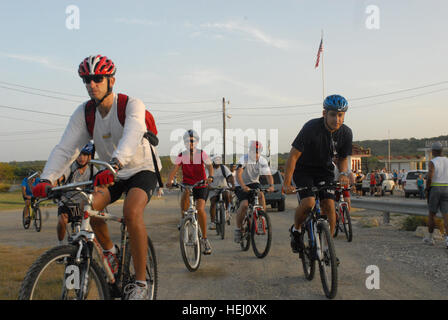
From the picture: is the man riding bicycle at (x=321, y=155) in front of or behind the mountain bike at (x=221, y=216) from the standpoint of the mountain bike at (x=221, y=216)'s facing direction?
in front

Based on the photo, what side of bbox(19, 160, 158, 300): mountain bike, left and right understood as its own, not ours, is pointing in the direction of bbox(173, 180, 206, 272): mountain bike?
back

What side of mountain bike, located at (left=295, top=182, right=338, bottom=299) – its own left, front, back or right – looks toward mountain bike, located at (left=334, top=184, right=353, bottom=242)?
back

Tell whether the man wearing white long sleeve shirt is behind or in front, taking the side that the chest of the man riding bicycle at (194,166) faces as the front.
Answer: in front

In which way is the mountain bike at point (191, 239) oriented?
toward the camera

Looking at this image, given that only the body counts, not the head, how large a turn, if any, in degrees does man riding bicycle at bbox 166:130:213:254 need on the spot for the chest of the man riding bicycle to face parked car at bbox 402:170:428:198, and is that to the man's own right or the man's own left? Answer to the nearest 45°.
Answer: approximately 135° to the man's own left

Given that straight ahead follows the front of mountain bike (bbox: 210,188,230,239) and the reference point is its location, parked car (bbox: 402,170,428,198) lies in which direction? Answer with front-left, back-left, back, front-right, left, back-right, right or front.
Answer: back-left

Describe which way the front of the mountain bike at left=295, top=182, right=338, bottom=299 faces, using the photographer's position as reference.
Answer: facing the viewer

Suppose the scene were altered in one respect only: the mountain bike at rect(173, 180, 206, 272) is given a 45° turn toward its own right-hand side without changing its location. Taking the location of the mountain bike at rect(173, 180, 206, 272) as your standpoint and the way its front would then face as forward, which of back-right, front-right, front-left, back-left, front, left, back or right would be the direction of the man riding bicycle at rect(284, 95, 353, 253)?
left

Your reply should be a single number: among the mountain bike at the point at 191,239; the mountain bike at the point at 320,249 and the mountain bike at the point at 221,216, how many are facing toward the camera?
3

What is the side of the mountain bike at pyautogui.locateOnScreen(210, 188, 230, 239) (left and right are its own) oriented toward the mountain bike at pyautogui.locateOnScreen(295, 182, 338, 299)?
front
